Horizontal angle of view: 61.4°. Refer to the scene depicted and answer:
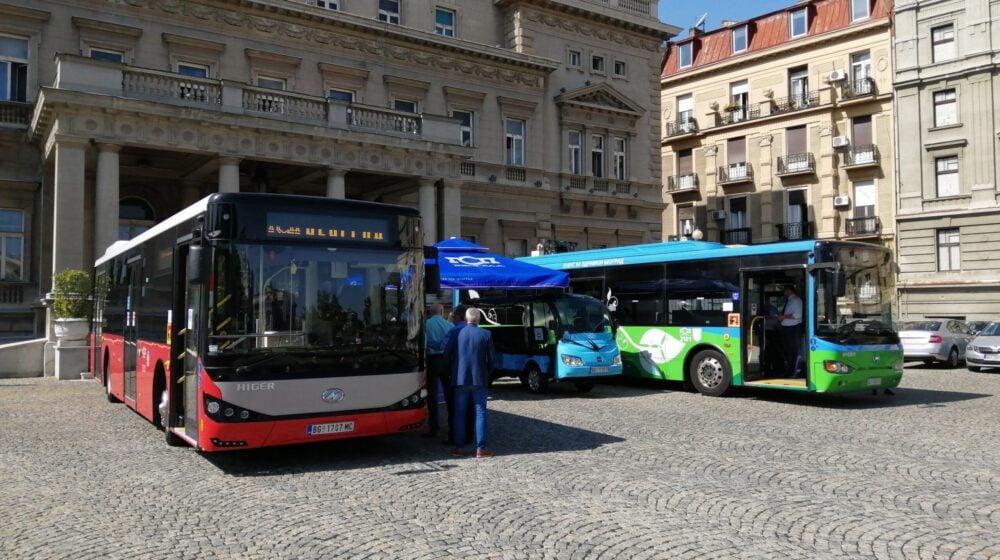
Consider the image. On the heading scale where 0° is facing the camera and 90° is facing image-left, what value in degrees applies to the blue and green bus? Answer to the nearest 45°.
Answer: approximately 315°

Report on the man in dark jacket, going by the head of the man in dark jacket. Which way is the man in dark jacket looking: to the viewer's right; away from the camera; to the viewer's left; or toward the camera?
away from the camera

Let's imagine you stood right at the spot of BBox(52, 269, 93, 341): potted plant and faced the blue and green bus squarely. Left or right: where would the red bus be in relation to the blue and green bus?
right

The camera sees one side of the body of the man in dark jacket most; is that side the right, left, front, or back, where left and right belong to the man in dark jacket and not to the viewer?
back

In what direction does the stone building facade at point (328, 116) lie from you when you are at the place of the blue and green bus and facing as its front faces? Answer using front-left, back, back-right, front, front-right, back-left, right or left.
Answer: back

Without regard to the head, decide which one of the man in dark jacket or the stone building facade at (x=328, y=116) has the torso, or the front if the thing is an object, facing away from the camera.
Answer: the man in dark jacket

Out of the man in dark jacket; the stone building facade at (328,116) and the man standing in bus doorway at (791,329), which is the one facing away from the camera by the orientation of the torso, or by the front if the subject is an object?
the man in dark jacket
